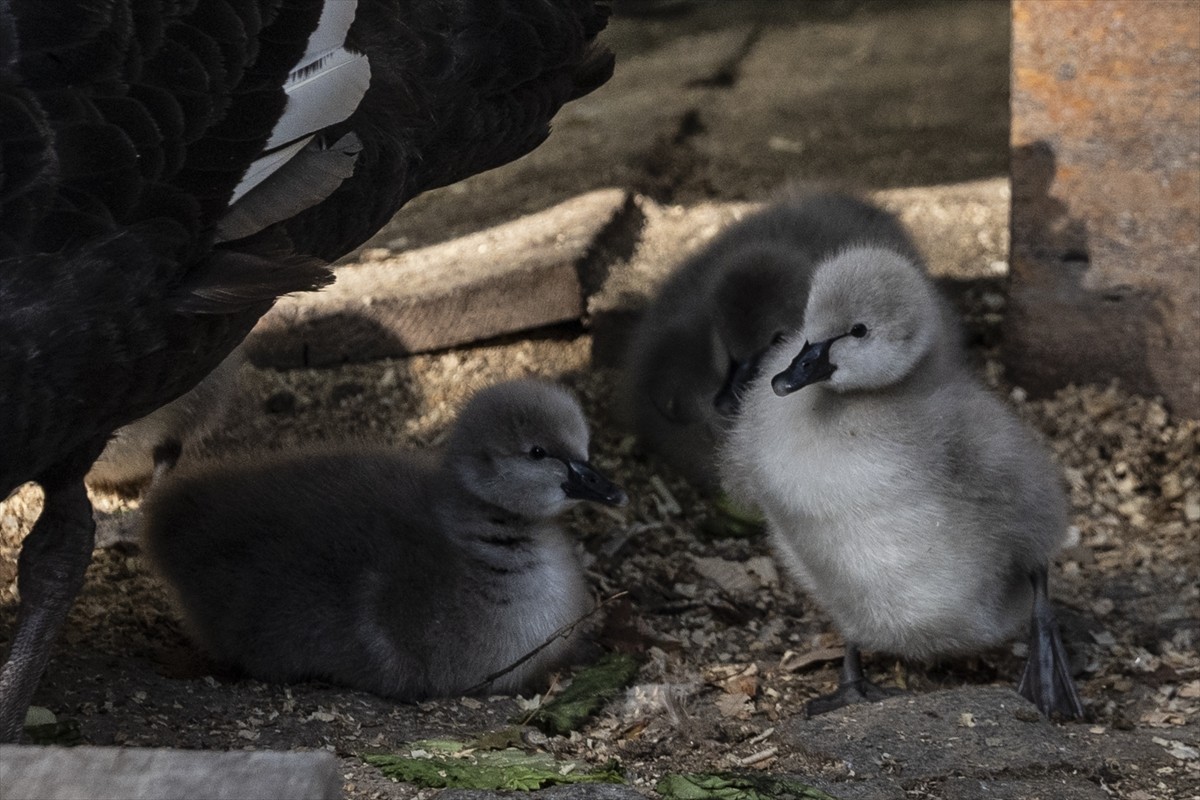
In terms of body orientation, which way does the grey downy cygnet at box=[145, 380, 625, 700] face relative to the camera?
to the viewer's right

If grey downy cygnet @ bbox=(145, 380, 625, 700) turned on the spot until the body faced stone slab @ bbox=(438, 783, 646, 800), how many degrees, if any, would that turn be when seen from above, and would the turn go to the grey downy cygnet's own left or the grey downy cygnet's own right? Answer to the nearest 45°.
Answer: approximately 90° to the grey downy cygnet's own right

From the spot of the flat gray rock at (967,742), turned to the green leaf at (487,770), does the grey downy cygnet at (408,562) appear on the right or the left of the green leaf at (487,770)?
right

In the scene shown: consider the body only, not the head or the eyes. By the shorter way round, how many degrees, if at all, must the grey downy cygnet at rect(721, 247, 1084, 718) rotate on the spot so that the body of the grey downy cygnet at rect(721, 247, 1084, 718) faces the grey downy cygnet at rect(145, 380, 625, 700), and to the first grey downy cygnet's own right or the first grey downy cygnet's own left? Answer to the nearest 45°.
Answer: approximately 45° to the first grey downy cygnet's own right

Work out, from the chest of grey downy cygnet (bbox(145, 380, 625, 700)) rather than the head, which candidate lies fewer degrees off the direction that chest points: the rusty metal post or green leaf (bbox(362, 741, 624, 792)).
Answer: the rusty metal post

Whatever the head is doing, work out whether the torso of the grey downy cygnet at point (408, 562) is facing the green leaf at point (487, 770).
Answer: no

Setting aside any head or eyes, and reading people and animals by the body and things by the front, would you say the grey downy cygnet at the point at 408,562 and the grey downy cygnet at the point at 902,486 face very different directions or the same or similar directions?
very different directions

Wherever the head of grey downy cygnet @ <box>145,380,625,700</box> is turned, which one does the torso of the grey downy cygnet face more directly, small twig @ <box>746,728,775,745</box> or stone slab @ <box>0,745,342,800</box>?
the small twig

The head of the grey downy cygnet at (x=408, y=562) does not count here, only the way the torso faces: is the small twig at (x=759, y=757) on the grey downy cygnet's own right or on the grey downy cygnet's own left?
on the grey downy cygnet's own right

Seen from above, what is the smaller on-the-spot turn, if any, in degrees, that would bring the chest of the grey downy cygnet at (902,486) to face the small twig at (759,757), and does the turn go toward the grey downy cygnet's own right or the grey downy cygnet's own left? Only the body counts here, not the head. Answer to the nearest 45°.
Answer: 0° — it already faces it

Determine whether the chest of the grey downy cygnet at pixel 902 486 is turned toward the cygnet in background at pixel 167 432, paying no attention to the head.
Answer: no

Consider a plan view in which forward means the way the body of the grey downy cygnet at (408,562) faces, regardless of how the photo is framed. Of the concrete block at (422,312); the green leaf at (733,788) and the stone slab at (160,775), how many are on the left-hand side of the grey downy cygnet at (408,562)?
1

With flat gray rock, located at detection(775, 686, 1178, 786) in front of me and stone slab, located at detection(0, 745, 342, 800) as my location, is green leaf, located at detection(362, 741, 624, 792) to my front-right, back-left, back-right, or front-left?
front-left

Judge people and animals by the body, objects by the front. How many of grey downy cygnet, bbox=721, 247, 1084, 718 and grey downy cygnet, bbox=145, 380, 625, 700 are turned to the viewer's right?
1

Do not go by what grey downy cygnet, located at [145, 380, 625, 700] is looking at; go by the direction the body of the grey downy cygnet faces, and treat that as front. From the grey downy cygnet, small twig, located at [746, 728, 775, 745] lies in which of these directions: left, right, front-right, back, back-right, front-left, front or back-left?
front-right

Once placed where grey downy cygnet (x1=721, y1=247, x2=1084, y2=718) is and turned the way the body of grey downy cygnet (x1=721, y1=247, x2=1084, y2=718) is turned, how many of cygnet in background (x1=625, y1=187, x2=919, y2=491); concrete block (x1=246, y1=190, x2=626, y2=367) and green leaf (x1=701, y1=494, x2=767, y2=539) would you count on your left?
0

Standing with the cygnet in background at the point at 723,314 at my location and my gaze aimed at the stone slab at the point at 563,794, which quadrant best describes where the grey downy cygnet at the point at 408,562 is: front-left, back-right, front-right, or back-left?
front-right

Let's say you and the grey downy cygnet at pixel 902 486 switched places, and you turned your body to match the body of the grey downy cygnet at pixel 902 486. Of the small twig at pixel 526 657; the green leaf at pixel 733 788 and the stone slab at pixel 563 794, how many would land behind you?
0
